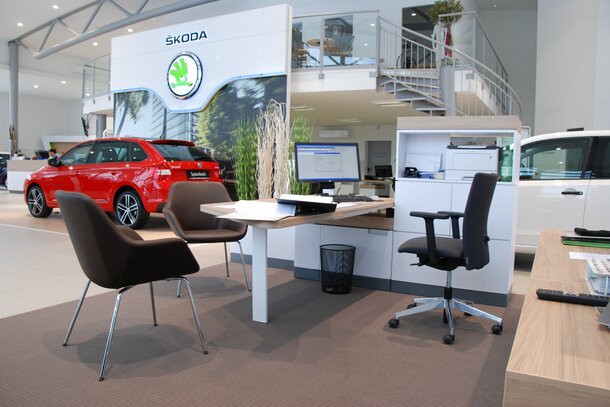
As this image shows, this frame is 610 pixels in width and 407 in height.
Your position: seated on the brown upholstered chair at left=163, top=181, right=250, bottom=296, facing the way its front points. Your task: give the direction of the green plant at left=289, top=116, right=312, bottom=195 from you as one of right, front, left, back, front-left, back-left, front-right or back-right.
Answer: left

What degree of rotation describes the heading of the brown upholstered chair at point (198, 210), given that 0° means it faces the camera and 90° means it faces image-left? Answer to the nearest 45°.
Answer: approximately 315°

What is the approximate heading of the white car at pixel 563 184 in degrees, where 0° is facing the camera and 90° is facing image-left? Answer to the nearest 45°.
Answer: approximately 90°

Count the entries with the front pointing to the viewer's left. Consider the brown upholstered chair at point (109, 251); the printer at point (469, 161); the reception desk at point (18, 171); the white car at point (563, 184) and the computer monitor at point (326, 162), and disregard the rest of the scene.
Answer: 1

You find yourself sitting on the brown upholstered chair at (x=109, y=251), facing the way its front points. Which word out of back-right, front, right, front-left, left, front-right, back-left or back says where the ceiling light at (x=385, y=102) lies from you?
front

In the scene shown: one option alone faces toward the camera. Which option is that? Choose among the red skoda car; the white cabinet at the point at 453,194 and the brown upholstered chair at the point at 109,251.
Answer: the white cabinet

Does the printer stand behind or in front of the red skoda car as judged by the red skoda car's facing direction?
behind

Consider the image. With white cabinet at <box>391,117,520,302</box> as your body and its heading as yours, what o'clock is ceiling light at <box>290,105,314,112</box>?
The ceiling light is roughly at 5 o'clock from the white cabinet.

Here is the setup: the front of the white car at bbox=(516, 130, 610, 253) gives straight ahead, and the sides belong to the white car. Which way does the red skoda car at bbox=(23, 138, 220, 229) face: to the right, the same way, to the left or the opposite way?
the same way

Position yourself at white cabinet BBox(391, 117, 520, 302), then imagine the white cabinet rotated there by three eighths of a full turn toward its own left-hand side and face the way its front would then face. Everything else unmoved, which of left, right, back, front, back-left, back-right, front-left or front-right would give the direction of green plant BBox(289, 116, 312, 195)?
left

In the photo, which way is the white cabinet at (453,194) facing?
toward the camera

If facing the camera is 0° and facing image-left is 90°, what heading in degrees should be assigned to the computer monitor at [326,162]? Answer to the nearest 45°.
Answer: approximately 0°
